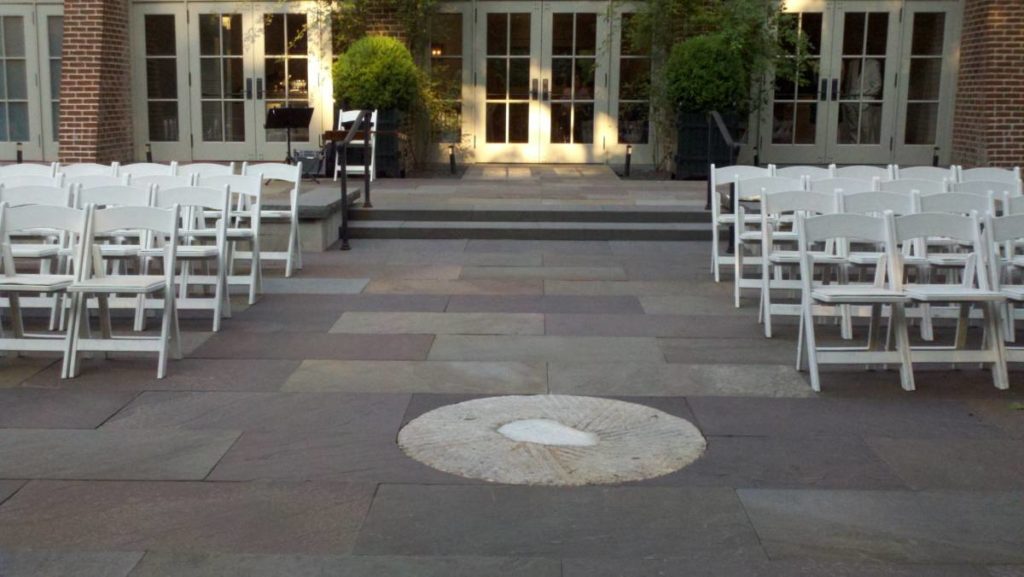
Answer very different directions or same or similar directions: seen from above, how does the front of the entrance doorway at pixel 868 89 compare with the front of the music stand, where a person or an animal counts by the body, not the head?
very different directions

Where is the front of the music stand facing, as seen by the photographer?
facing away from the viewer

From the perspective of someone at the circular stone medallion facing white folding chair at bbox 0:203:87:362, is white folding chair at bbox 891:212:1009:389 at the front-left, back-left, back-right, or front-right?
back-right

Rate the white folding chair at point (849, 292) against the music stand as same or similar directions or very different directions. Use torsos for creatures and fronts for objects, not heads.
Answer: very different directions

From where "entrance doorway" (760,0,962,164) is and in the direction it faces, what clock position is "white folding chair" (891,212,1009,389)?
The white folding chair is roughly at 12 o'clock from the entrance doorway.

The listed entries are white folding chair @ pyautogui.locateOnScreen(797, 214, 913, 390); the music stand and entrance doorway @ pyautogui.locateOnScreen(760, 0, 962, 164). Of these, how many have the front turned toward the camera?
2

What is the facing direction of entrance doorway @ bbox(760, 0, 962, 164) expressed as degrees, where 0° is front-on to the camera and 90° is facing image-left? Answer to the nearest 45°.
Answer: approximately 0°
